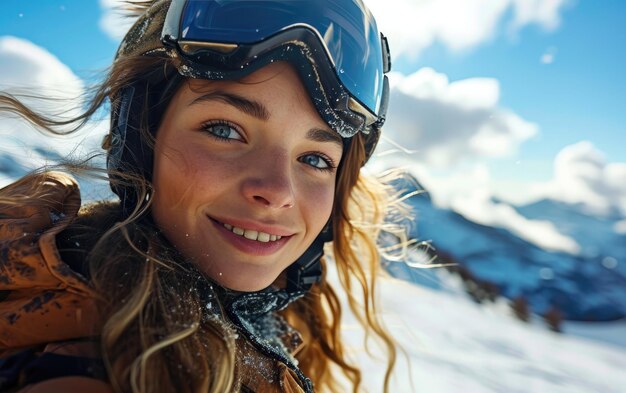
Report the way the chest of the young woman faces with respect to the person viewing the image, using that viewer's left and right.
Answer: facing the viewer and to the right of the viewer

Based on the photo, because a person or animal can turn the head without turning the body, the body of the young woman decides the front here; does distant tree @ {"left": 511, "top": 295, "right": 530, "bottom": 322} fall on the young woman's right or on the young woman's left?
on the young woman's left

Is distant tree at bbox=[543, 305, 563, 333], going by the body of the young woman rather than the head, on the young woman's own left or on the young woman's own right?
on the young woman's own left
